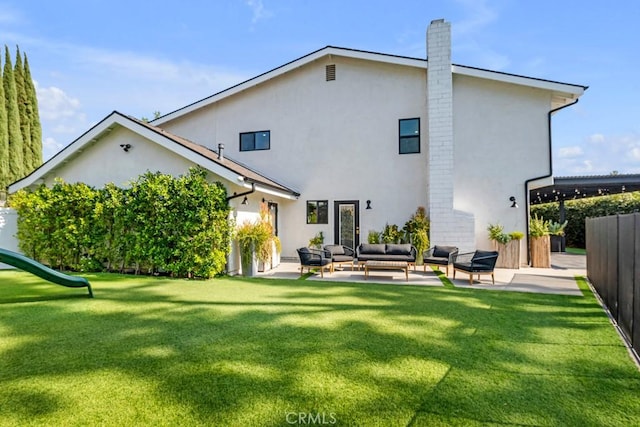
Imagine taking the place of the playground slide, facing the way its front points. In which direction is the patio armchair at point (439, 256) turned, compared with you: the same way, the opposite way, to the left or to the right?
the opposite way

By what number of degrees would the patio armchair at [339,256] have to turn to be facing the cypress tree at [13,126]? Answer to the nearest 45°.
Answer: approximately 180°

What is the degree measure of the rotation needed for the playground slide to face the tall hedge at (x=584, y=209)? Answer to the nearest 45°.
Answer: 0° — it already faces it

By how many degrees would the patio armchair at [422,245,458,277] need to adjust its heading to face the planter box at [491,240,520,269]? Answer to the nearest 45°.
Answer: approximately 180°

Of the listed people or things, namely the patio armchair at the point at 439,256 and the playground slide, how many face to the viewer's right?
1

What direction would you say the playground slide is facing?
to the viewer's right

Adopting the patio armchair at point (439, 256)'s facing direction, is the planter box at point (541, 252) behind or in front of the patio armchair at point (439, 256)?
behind

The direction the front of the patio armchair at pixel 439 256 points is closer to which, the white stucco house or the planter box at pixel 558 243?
the white stucco house

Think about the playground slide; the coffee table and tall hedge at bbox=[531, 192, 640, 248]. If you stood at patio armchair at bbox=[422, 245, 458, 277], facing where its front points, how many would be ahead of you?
2

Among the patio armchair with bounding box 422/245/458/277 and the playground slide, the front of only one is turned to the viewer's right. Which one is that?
the playground slide
